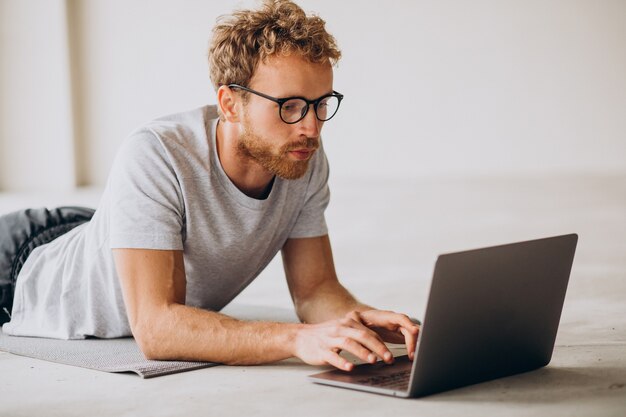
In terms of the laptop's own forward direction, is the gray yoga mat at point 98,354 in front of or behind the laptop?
in front

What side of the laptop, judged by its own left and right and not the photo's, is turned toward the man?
front

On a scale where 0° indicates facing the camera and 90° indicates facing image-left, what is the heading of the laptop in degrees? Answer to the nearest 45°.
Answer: approximately 135°
